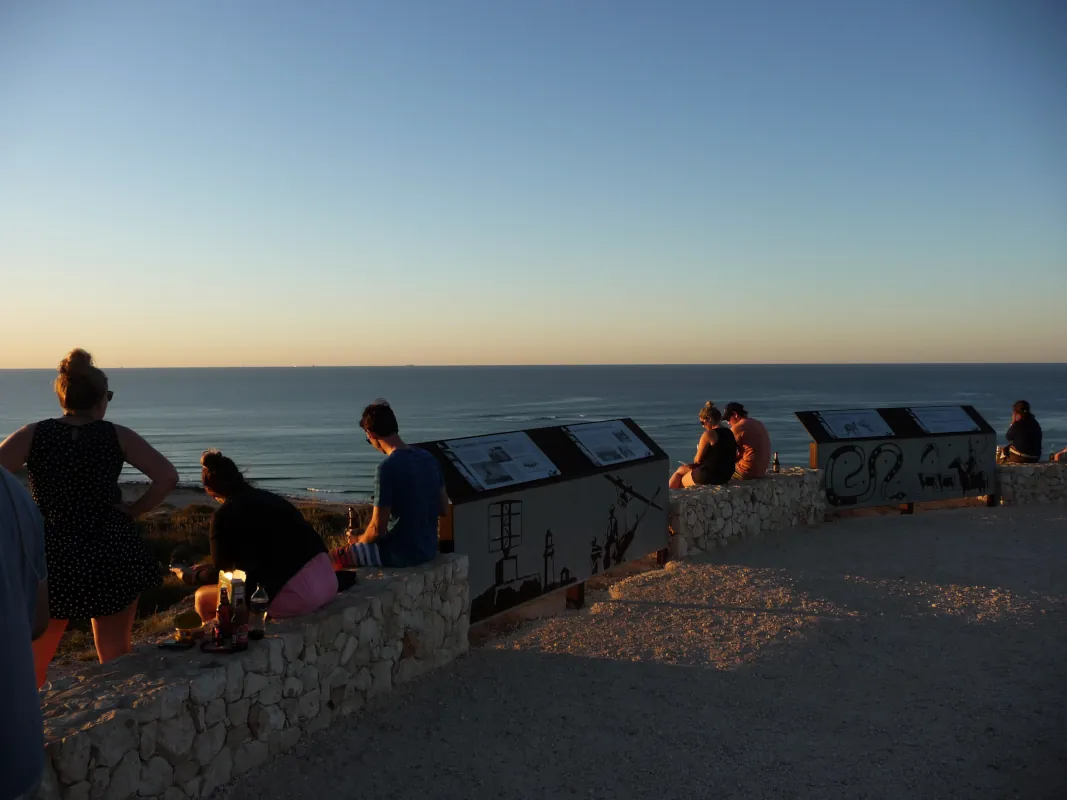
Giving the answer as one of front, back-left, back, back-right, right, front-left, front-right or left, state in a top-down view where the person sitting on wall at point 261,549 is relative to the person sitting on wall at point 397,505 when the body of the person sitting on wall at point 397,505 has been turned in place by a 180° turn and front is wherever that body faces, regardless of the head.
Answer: right

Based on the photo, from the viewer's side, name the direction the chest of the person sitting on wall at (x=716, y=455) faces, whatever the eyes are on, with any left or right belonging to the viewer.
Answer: facing away from the viewer and to the left of the viewer

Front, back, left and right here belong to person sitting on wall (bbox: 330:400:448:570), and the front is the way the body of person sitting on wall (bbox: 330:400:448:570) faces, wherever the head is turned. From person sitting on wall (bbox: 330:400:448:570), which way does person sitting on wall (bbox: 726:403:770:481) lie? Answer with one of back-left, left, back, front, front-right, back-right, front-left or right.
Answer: right

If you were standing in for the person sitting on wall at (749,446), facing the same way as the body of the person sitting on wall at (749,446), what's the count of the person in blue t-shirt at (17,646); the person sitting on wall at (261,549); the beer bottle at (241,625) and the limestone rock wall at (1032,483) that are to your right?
1

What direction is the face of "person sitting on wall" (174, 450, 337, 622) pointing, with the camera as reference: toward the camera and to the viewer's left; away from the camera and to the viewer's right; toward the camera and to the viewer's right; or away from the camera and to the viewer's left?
away from the camera and to the viewer's left
